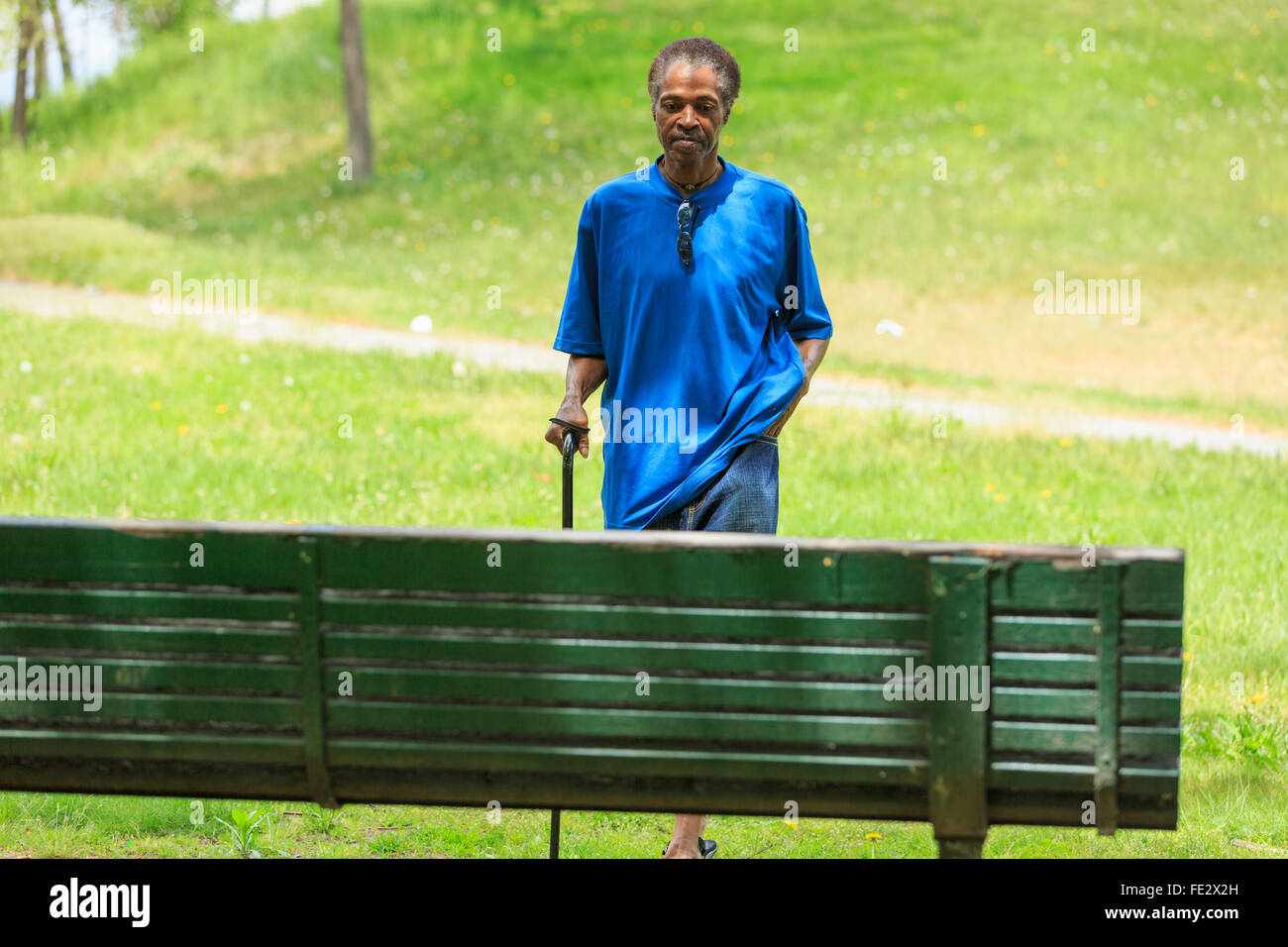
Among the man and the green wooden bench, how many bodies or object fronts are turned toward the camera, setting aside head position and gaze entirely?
1

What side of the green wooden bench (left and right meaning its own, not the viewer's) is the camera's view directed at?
back

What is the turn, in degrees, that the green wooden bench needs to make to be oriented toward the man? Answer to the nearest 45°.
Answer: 0° — it already faces them

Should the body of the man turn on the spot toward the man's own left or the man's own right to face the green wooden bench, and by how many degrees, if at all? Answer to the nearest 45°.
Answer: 0° — they already face it

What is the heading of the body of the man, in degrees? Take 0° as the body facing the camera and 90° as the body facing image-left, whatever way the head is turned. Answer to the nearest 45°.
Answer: approximately 0°

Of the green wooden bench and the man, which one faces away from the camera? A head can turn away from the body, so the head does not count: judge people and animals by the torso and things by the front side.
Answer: the green wooden bench

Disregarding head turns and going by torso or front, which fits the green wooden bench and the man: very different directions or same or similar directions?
very different directions
